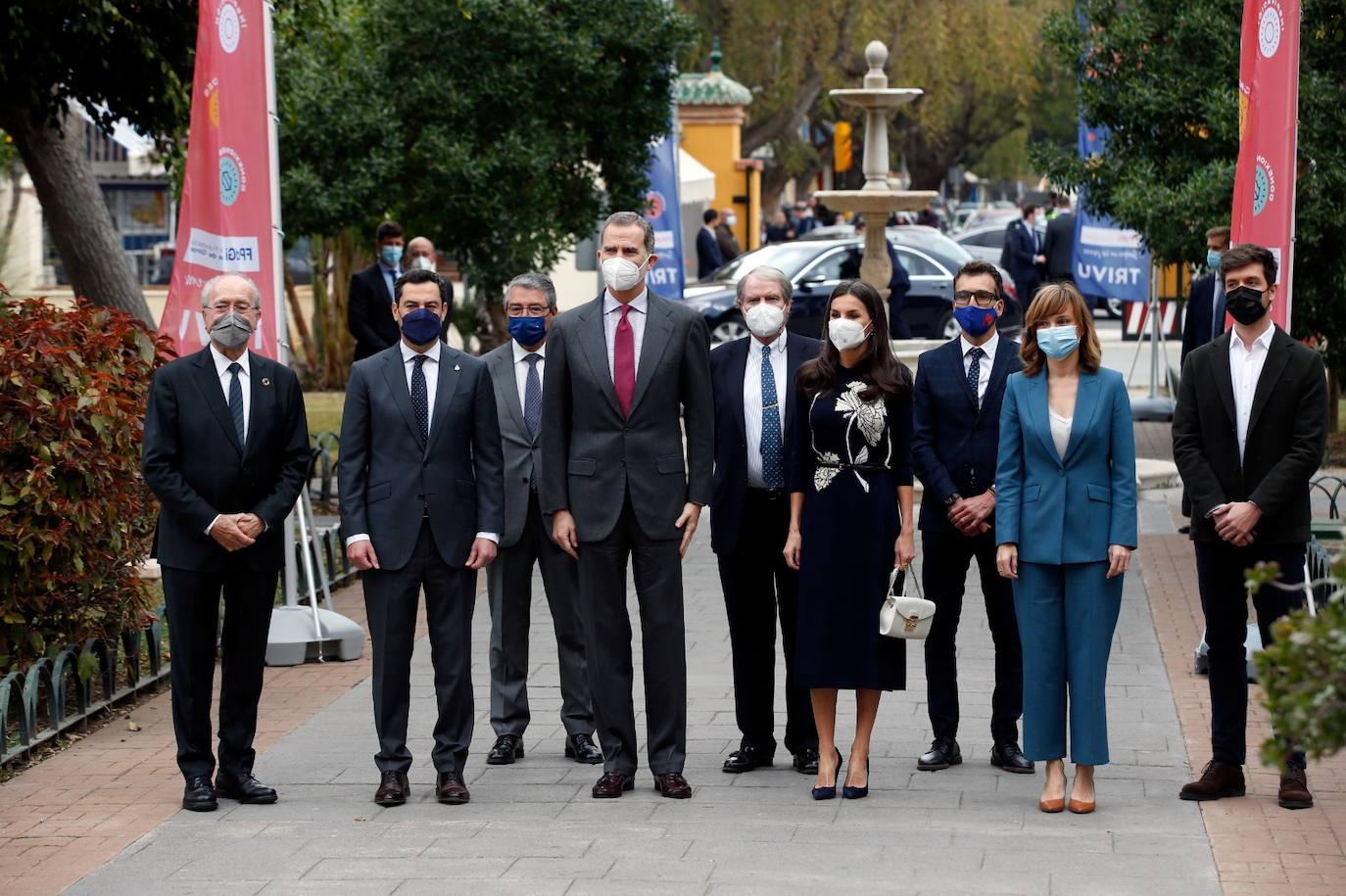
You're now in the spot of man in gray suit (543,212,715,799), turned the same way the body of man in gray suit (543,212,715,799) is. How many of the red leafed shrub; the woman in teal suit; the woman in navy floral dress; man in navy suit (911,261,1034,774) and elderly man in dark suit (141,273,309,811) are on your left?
3

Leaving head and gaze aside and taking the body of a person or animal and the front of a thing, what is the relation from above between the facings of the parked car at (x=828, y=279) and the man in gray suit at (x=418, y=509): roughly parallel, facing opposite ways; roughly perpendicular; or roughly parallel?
roughly perpendicular

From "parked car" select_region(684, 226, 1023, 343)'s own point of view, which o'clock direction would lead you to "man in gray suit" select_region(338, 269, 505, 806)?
The man in gray suit is roughly at 9 o'clock from the parked car.

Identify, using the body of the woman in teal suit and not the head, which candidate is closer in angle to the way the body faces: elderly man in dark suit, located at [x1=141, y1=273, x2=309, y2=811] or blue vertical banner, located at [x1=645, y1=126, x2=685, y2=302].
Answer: the elderly man in dark suit

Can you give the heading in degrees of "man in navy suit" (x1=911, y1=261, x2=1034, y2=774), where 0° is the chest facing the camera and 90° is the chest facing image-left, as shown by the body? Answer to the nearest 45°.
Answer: approximately 0°

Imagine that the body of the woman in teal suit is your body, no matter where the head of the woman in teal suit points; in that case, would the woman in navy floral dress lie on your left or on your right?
on your right
